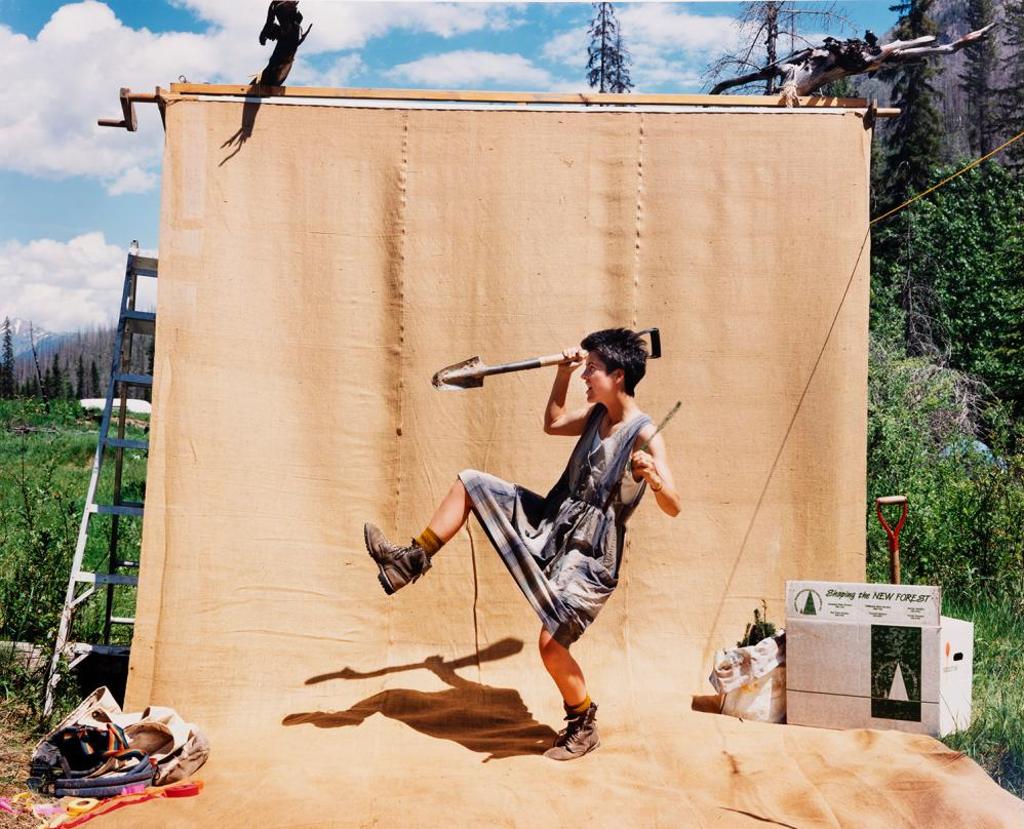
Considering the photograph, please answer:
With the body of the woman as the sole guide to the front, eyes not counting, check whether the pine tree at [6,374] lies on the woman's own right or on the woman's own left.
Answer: on the woman's own right

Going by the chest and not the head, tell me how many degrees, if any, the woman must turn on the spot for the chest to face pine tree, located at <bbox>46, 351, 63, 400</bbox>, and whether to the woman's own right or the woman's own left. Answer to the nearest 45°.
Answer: approximately 90° to the woman's own right

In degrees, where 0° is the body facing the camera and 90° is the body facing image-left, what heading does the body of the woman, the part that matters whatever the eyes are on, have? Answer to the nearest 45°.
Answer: approximately 45°

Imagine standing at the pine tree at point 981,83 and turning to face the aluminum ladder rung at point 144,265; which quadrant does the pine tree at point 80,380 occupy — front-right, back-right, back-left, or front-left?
front-right

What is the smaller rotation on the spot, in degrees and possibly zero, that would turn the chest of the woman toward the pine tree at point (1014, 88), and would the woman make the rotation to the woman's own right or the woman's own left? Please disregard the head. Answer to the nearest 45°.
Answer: approximately 180°
